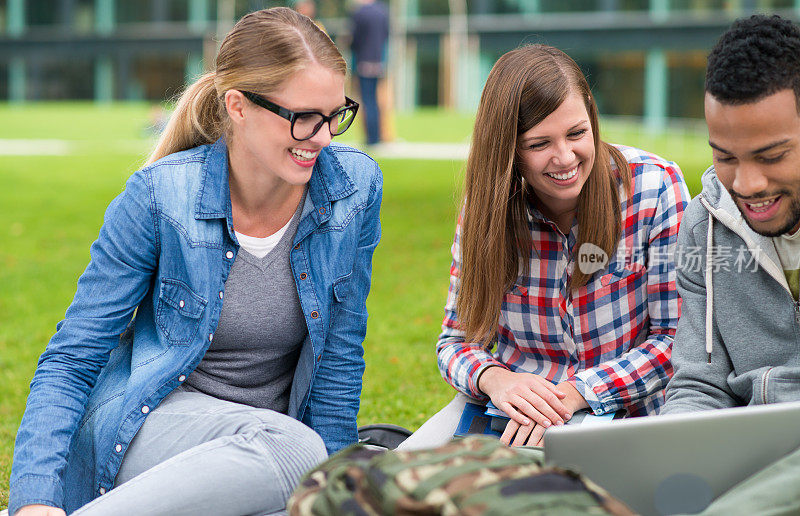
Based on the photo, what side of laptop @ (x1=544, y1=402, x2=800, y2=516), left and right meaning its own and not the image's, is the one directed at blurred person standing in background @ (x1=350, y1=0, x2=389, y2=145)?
front

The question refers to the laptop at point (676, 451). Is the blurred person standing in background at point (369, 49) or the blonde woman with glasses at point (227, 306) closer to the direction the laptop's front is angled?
the blurred person standing in background

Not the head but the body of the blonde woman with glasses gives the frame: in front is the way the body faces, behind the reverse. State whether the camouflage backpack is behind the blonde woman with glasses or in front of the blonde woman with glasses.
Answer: in front

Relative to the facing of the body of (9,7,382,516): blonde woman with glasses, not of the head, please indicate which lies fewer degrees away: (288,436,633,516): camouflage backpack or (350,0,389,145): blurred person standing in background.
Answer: the camouflage backpack

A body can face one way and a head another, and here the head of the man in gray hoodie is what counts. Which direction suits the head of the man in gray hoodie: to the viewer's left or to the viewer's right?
to the viewer's left

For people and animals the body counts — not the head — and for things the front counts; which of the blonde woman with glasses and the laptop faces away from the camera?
the laptop

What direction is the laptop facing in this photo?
away from the camera

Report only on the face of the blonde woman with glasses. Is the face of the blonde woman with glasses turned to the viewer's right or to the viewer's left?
to the viewer's right

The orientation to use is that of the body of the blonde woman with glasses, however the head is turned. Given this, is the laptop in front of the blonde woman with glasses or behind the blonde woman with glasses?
in front

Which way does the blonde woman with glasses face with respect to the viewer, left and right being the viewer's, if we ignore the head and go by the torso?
facing the viewer and to the right of the viewer

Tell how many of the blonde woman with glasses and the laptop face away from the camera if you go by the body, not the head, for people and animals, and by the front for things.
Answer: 1

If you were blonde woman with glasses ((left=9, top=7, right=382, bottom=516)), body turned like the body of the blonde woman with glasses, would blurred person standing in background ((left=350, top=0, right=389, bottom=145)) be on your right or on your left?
on your left
